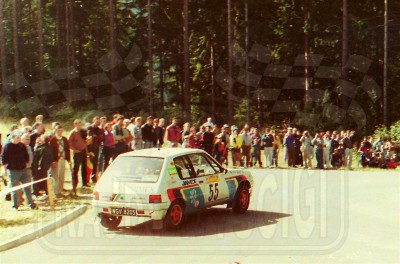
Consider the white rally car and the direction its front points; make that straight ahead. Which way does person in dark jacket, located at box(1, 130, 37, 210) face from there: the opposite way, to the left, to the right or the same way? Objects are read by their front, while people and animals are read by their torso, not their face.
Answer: to the right

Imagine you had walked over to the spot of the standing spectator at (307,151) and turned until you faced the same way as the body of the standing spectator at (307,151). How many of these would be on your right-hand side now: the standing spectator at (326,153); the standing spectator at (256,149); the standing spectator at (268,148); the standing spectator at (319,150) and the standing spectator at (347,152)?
2

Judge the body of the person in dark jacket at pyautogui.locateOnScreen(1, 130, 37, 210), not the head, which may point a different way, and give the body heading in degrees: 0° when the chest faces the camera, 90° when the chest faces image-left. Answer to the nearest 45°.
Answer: approximately 315°

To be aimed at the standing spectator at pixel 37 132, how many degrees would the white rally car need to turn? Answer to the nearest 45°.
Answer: approximately 90° to its left

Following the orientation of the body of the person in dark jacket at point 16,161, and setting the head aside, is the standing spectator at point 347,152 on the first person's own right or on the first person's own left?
on the first person's own left

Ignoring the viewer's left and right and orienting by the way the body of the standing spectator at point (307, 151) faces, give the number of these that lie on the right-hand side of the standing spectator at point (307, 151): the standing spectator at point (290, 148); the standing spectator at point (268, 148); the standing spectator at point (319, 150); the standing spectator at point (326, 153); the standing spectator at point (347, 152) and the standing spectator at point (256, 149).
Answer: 3

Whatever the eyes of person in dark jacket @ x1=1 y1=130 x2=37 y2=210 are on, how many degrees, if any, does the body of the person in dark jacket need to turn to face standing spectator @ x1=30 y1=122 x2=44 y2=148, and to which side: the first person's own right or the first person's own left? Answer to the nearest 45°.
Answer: approximately 135° to the first person's own left

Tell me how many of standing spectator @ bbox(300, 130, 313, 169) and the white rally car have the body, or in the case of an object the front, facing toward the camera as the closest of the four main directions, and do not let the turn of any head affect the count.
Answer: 1

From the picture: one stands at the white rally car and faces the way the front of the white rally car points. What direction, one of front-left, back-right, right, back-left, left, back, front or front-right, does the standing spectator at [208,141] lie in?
front-left

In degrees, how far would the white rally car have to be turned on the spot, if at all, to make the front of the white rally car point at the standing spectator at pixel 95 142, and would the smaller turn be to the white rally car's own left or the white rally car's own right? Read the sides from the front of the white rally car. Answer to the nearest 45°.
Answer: approximately 45° to the white rally car's own left

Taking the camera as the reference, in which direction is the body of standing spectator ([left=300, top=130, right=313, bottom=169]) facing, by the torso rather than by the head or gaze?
toward the camera

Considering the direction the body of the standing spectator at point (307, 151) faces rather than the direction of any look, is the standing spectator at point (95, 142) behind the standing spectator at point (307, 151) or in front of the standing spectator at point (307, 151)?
in front
